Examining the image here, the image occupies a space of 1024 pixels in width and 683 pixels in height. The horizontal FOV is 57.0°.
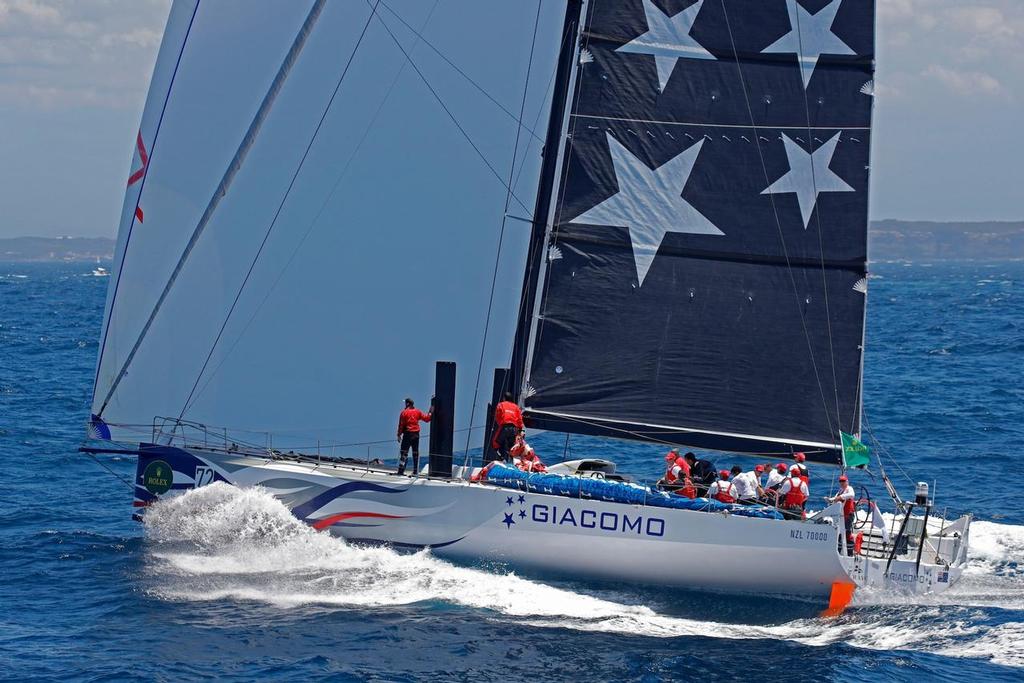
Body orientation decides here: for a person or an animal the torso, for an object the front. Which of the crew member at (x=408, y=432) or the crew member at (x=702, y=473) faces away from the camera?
the crew member at (x=408, y=432)

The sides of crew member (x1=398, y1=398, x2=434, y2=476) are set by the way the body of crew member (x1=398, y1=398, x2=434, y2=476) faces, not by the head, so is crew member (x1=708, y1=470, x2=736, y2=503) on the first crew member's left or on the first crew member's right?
on the first crew member's right

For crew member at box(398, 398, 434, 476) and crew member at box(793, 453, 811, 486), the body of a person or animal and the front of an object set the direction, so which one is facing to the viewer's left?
crew member at box(793, 453, 811, 486)

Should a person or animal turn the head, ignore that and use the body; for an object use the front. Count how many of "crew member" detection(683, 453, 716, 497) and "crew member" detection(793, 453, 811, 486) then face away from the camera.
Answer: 0
